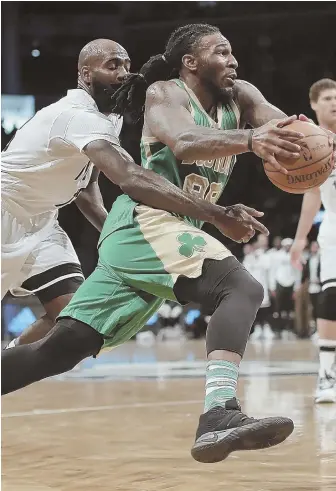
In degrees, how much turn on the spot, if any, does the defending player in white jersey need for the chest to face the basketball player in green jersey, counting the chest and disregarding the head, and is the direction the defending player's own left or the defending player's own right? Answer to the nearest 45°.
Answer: approximately 45° to the defending player's own right

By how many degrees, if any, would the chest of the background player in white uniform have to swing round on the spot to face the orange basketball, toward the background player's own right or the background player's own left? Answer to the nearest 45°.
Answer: approximately 45° to the background player's own right

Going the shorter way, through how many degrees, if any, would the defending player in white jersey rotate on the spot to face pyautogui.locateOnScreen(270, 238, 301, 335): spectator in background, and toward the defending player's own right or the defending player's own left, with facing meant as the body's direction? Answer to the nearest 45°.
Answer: approximately 90° to the defending player's own left

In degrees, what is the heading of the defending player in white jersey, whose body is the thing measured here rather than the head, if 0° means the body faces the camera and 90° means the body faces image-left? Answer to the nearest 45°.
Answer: approximately 270°

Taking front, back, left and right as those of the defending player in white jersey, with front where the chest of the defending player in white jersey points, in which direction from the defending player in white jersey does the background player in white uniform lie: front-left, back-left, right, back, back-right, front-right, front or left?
front-left

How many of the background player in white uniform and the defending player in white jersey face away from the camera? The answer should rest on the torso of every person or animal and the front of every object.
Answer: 0
